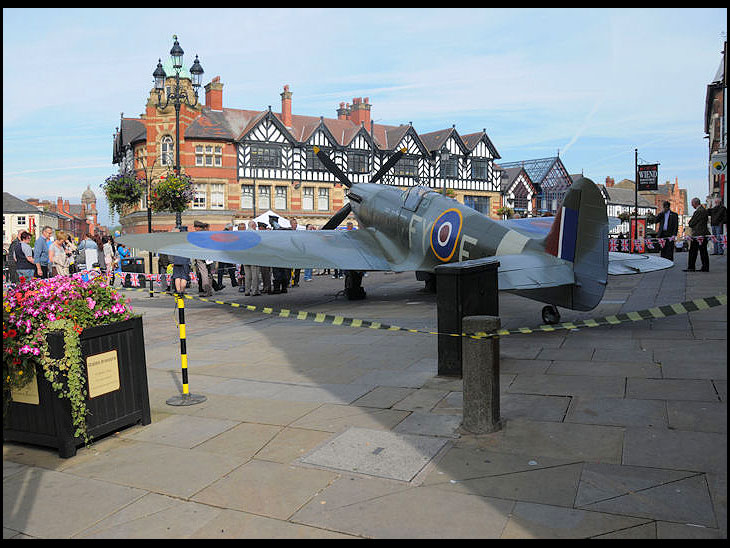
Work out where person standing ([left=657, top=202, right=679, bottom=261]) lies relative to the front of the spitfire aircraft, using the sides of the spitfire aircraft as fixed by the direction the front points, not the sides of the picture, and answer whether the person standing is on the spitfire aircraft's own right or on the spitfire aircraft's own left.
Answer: on the spitfire aircraft's own right

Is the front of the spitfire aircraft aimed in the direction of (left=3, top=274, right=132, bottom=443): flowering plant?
no

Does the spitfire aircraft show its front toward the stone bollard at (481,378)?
no

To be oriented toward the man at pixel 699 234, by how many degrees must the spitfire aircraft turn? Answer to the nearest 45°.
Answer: approximately 90° to its right

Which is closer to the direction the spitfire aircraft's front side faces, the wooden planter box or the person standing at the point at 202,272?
the person standing

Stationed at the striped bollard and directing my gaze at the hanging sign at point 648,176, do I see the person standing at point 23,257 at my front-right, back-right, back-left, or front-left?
front-left

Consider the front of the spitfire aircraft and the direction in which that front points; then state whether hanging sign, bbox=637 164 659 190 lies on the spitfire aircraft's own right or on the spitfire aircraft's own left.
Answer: on the spitfire aircraft's own right

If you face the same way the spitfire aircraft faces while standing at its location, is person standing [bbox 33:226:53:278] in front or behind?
in front

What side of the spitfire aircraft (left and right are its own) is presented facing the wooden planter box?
left

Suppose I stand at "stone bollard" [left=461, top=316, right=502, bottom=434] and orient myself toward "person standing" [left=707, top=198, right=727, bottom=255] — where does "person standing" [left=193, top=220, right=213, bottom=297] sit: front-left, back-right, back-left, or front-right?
front-left

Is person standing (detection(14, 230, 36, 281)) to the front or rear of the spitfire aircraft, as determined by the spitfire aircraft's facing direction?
to the front

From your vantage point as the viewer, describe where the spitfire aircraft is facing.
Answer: facing away from the viewer and to the left of the viewer

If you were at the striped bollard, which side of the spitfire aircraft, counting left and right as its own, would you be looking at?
left

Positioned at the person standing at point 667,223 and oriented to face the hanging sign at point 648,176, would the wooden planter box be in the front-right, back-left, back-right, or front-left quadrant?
back-left

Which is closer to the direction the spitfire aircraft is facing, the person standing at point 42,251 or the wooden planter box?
the person standing

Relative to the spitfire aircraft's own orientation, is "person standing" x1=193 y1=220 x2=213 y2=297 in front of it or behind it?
in front
